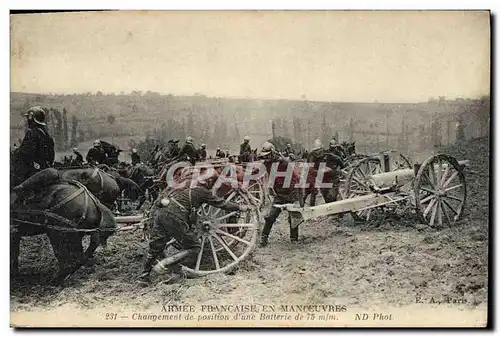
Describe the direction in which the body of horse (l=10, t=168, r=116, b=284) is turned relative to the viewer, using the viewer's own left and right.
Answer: facing to the left of the viewer

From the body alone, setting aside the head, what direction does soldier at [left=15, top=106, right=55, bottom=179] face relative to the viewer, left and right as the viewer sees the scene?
facing to the left of the viewer

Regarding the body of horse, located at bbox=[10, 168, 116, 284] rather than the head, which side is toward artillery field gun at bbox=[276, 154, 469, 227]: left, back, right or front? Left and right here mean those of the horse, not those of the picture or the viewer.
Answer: back

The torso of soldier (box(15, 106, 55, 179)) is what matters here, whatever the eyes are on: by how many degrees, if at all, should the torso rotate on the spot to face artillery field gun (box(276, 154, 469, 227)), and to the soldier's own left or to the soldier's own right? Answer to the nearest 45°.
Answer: approximately 180°
